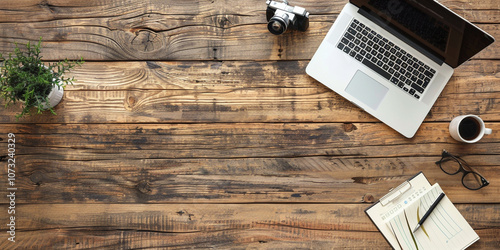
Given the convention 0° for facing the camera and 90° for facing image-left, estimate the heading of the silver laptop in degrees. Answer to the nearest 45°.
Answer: approximately 45°
